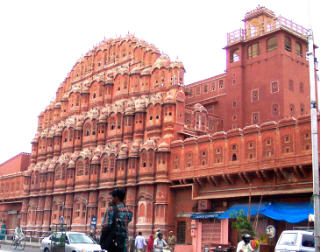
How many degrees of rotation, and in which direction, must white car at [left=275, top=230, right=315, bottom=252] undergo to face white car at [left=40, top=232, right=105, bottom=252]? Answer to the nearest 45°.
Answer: approximately 45° to its right

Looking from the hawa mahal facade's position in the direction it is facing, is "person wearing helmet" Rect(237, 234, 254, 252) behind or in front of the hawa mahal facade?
in front

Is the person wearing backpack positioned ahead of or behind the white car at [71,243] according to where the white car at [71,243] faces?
ahead

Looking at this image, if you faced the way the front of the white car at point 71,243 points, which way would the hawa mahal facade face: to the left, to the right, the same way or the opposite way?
to the right

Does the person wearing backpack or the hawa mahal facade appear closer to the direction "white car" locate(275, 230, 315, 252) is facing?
the person wearing backpack

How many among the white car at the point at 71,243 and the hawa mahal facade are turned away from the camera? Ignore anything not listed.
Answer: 0
